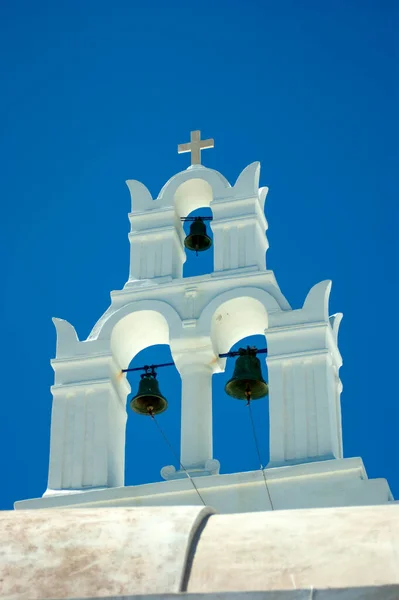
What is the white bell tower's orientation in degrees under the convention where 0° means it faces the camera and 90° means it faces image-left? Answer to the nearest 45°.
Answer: approximately 0°
